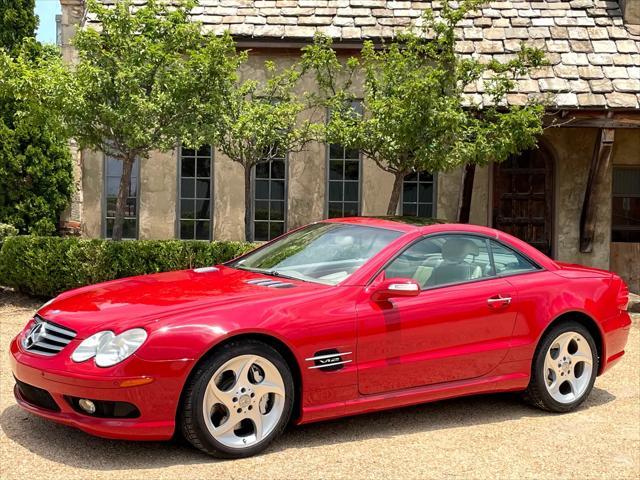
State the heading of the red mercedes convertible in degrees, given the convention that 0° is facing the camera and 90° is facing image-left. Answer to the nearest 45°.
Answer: approximately 45°

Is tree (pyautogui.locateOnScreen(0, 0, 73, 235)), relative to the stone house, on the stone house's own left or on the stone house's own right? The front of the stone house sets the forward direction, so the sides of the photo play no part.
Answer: on the stone house's own right

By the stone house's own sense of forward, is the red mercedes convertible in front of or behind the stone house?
in front

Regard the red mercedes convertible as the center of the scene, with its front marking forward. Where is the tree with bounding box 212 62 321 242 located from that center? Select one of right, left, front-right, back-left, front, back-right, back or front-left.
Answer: back-right

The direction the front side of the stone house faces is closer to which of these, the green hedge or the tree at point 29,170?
the green hedge

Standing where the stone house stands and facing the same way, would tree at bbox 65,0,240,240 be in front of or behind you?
in front

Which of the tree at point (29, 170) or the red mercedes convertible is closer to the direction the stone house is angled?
the red mercedes convertible

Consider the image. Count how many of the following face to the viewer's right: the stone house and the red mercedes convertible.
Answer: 0

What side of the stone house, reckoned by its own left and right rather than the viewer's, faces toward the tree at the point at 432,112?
front

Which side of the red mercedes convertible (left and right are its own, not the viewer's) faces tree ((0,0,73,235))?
right

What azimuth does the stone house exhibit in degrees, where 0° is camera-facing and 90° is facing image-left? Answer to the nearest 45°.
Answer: approximately 0°
